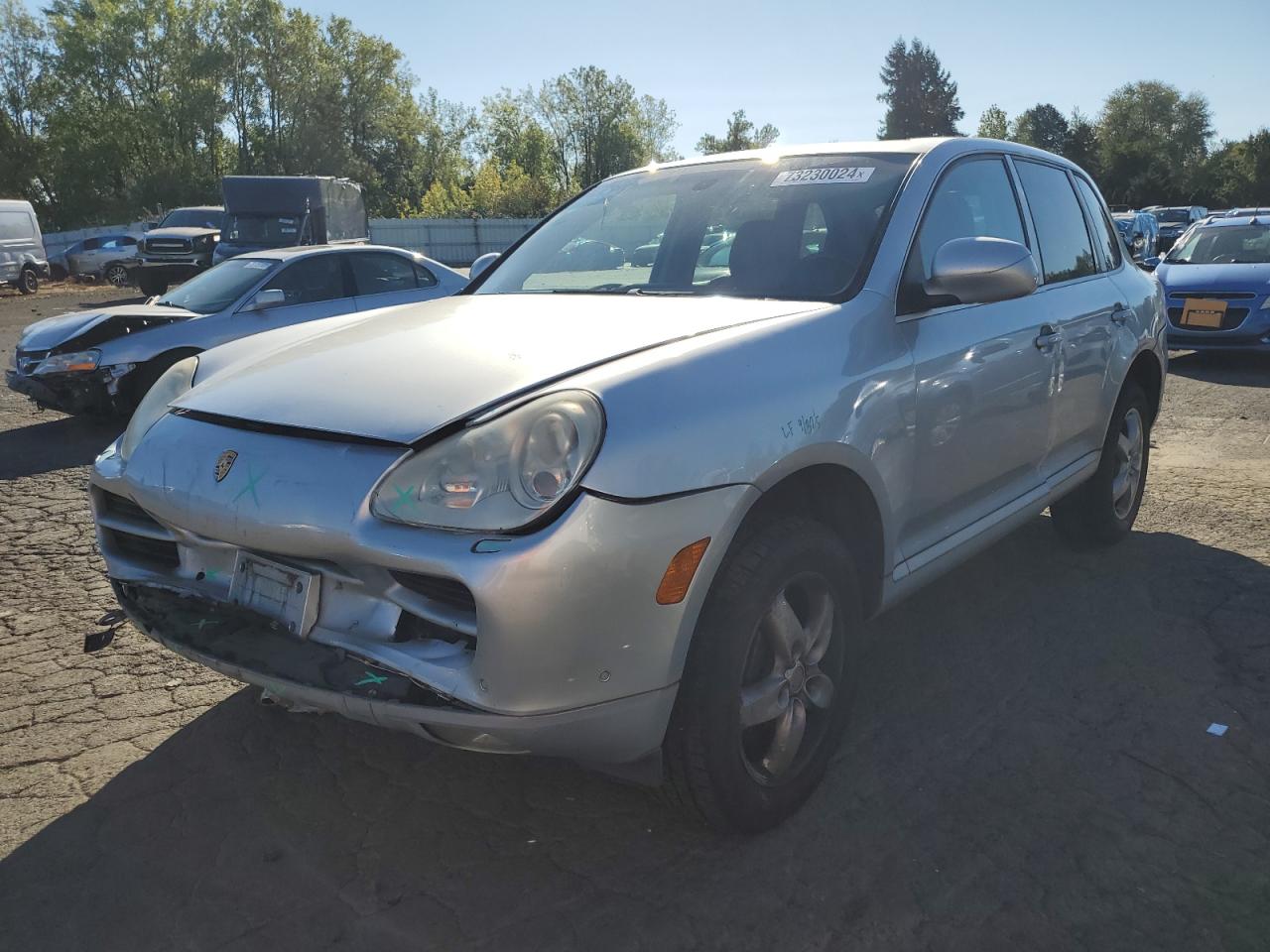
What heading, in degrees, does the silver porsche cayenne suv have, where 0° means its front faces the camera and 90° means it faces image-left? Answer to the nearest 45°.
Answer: approximately 45°

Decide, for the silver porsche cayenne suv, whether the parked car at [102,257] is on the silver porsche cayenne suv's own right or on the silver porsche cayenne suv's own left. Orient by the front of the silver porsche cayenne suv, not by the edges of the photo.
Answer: on the silver porsche cayenne suv's own right

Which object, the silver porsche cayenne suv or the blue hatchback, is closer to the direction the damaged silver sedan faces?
the silver porsche cayenne suv

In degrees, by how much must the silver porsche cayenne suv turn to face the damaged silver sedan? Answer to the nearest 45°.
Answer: approximately 90° to its right
